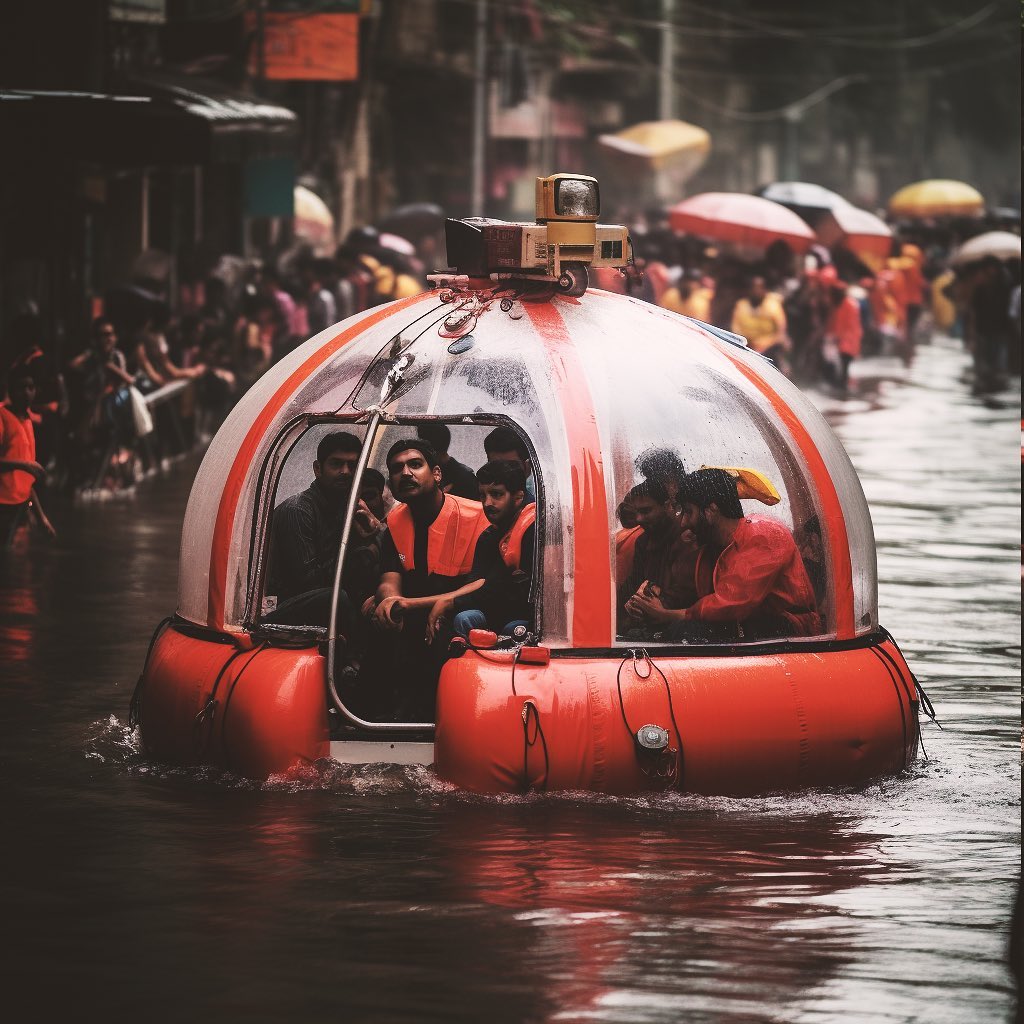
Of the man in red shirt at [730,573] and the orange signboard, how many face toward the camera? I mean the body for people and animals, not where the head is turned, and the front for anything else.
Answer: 1

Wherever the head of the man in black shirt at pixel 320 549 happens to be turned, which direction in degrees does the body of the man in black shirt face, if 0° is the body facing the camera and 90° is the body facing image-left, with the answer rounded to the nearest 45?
approximately 315°

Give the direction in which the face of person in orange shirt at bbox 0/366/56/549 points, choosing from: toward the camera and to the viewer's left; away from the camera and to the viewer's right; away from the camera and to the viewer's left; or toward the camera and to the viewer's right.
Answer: toward the camera and to the viewer's right

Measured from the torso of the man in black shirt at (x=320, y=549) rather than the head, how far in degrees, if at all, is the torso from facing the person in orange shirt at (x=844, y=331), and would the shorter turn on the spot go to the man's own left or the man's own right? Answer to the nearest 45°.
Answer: approximately 135° to the man's own left

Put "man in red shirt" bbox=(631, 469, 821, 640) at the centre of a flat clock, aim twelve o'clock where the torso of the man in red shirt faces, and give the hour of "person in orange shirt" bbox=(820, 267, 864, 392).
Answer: The person in orange shirt is roughly at 3 o'clock from the man in red shirt.

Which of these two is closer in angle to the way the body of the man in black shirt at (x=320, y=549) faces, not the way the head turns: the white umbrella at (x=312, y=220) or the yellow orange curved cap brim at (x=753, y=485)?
the yellow orange curved cap brim

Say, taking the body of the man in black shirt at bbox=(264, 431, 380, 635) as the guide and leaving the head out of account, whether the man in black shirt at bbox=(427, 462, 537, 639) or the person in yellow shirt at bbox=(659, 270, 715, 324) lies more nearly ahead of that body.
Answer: the man in black shirt

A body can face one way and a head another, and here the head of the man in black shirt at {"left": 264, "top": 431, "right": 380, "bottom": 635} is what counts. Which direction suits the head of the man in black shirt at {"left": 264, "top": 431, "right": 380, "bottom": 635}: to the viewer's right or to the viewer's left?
to the viewer's right

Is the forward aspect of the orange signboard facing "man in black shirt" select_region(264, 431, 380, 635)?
yes

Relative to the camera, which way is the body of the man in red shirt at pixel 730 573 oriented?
to the viewer's left
